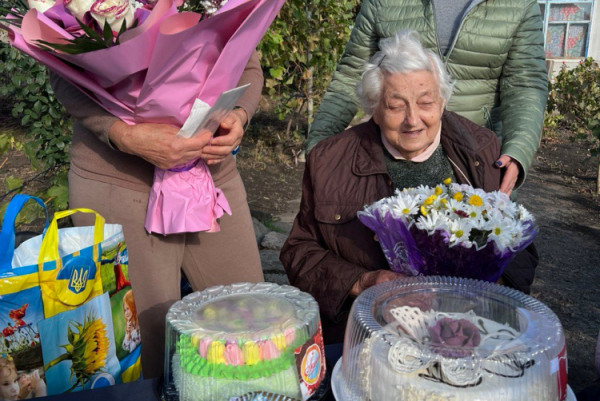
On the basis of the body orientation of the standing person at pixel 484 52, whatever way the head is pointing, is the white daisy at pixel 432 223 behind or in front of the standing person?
in front

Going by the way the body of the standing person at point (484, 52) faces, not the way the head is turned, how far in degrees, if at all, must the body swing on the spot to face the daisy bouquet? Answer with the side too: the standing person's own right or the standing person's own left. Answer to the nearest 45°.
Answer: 0° — they already face it

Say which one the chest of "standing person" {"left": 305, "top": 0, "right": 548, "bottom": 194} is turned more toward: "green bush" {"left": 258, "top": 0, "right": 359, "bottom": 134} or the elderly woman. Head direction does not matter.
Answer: the elderly woman

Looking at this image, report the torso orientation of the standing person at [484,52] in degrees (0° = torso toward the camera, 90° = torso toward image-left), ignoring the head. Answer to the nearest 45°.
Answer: approximately 0°

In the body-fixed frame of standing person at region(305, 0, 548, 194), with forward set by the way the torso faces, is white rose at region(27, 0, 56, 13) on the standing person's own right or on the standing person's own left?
on the standing person's own right

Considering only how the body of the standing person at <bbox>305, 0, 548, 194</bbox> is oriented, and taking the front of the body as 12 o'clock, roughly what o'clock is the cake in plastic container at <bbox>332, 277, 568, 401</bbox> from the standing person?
The cake in plastic container is roughly at 12 o'clock from the standing person.

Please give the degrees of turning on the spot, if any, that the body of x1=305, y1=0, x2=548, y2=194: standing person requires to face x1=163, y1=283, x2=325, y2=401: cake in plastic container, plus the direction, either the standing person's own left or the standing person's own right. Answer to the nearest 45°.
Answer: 0° — they already face it

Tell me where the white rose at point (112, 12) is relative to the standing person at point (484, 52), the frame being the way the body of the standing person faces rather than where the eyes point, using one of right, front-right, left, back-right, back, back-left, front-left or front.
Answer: front-right

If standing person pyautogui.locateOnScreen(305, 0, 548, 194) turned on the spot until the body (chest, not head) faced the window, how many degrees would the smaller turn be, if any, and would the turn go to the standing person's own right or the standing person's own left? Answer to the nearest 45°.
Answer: approximately 180°

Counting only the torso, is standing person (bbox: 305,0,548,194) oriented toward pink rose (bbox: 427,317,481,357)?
yes

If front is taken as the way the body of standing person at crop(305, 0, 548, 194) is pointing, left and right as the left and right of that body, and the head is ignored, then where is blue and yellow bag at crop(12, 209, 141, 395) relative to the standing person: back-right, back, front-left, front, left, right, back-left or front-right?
front-right

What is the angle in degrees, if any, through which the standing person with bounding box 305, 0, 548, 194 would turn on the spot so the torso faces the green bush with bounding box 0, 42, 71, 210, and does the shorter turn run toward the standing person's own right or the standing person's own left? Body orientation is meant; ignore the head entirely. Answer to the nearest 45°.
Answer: approximately 90° to the standing person's own right
